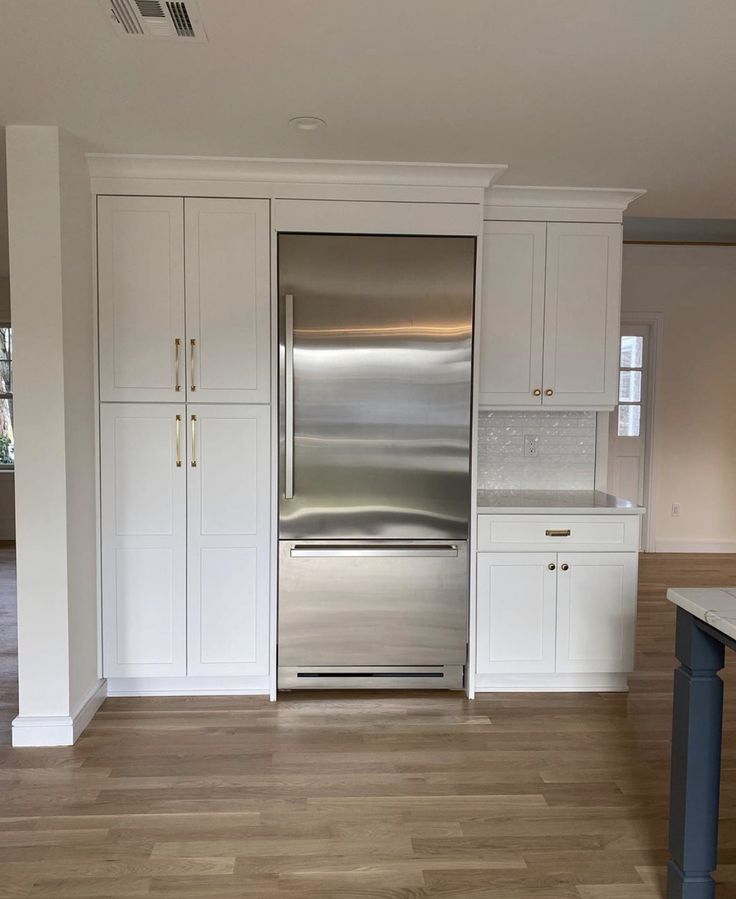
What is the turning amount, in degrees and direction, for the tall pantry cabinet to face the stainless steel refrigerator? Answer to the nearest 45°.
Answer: approximately 90° to its left

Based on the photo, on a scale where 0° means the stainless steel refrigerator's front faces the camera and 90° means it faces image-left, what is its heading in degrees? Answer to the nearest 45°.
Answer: approximately 0°

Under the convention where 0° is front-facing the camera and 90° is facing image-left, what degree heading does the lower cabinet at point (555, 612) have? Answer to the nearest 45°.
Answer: approximately 0°

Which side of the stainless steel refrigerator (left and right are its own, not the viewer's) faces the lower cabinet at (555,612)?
left

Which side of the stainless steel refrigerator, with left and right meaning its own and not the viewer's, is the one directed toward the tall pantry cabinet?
right

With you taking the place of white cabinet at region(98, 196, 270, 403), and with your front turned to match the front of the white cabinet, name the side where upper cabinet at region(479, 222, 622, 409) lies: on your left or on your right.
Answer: on your left

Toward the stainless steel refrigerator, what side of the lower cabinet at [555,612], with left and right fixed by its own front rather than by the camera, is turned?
right
